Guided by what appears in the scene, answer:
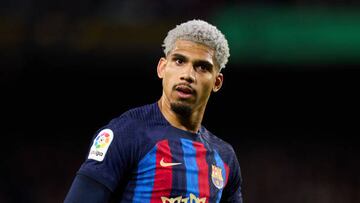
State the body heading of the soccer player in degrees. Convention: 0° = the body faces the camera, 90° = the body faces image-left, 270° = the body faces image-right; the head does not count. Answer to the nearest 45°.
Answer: approximately 315°
